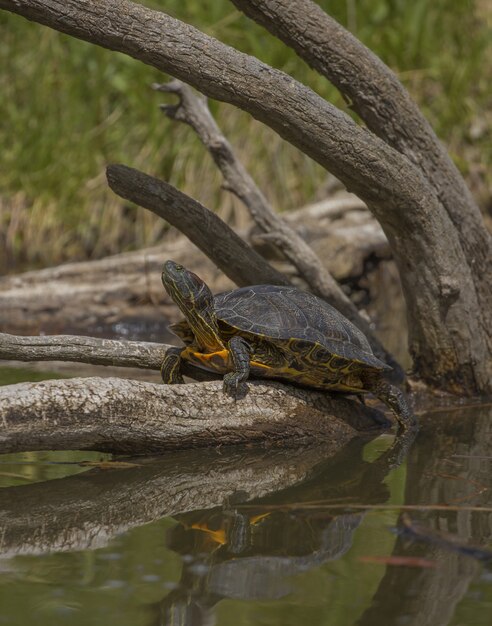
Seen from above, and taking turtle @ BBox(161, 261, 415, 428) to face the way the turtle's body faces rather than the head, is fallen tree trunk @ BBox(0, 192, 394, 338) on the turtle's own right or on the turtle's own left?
on the turtle's own right

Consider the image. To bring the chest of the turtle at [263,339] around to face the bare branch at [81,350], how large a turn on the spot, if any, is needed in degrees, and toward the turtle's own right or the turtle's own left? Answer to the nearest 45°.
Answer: approximately 45° to the turtle's own right

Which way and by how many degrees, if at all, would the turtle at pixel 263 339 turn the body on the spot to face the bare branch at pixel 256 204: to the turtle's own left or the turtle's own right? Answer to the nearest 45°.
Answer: approximately 135° to the turtle's own right

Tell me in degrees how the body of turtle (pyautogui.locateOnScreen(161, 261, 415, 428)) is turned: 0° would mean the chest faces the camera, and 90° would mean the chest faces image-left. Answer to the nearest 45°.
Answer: approximately 45°
